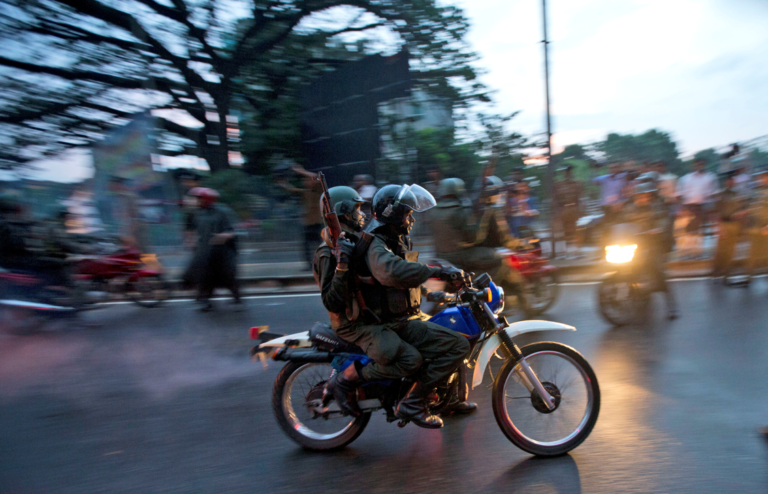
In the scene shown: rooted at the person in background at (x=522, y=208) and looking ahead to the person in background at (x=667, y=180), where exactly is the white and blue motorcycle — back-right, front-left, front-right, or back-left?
back-right

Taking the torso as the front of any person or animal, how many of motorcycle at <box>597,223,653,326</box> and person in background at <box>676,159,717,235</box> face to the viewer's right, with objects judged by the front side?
0

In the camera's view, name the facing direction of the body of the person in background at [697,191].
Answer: toward the camera

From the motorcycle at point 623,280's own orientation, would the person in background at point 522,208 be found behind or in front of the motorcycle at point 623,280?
behind

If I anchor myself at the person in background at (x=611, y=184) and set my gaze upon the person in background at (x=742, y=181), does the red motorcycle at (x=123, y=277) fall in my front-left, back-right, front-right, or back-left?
back-right

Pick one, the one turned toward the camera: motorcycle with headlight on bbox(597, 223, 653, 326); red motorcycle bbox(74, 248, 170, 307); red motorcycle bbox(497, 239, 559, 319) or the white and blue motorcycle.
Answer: the motorcycle with headlight on

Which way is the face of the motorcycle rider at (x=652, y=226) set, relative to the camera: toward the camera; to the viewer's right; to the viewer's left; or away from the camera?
toward the camera

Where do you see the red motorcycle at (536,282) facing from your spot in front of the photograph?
facing to the right of the viewer

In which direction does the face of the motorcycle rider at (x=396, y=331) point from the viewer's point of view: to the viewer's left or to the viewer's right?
to the viewer's right

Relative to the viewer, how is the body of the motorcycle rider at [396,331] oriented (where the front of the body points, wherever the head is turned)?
to the viewer's right

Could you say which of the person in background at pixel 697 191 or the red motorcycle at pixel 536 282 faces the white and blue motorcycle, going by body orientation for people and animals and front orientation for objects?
the person in background

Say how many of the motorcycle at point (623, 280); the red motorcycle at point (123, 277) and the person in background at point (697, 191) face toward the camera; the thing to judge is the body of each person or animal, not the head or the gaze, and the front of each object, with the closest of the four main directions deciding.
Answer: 2

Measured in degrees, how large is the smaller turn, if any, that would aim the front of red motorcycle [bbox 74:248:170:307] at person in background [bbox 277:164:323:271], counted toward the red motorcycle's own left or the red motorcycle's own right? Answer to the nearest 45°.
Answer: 0° — it already faces them

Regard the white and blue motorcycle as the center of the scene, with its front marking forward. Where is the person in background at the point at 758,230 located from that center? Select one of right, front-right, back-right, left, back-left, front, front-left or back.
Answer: front-left
